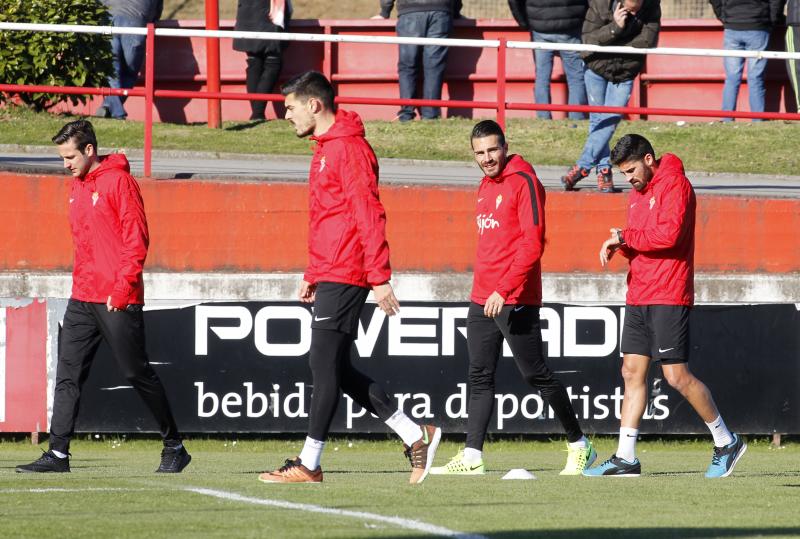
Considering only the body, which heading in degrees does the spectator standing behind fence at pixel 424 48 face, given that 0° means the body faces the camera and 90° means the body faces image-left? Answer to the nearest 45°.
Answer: approximately 0°

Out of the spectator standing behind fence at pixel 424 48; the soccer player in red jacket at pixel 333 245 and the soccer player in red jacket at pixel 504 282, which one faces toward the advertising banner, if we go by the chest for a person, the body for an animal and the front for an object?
the spectator standing behind fence

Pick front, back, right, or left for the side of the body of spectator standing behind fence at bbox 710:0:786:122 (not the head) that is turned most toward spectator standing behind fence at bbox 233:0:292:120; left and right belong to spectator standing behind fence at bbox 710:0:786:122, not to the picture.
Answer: right

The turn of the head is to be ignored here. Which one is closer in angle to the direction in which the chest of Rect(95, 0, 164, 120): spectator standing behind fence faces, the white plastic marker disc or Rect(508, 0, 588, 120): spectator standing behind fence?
the white plastic marker disc

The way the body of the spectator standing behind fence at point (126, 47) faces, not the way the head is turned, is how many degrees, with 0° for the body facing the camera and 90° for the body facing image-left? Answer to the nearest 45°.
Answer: approximately 45°

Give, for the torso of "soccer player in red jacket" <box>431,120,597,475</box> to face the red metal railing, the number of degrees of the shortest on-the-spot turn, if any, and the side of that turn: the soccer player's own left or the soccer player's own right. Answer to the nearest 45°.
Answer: approximately 135° to the soccer player's own right

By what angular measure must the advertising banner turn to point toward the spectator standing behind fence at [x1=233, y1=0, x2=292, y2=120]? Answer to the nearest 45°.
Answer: approximately 180°

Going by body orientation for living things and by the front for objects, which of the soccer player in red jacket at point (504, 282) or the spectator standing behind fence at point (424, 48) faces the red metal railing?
the spectator standing behind fence

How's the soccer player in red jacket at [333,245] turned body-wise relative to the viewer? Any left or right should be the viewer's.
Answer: facing to the left of the viewer

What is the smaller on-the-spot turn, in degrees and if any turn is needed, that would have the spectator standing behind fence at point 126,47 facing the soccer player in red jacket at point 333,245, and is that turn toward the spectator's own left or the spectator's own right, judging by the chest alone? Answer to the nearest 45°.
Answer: approximately 45° to the spectator's own left
